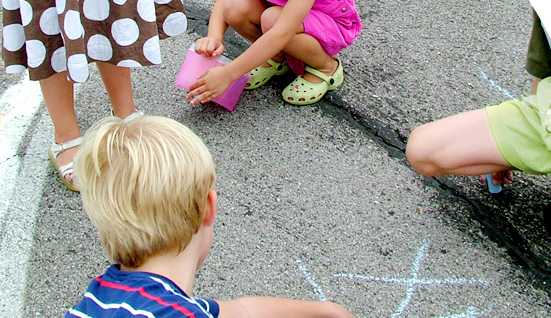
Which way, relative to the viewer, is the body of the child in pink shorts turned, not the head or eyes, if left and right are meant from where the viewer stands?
facing the viewer and to the left of the viewer

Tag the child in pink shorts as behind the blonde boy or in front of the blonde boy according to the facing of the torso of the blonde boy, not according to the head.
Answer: in front

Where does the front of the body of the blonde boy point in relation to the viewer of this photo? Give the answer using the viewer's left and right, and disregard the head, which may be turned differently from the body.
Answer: facing away from the viewer and to the right of the viewer

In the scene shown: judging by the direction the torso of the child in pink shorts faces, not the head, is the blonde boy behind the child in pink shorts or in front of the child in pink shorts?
in front

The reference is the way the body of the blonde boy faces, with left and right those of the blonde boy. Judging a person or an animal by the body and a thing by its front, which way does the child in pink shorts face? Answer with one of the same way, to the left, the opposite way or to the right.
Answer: the opposite way
